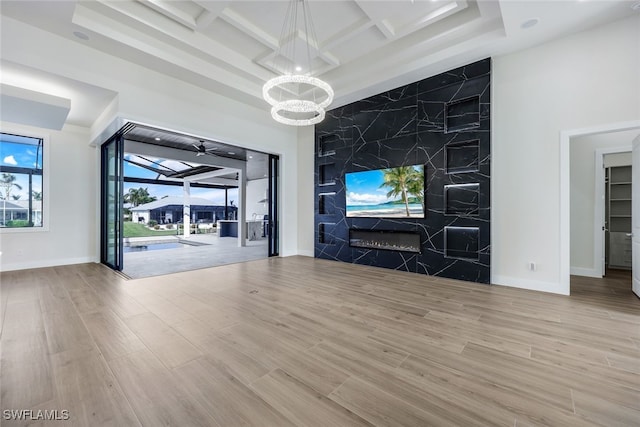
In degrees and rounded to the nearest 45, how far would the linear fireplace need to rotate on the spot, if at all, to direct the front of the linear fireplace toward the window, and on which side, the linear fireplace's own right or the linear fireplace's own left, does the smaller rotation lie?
approximately 45° to the linear fireplace's own right

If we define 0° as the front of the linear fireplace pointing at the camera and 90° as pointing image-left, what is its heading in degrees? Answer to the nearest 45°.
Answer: approximately 45°

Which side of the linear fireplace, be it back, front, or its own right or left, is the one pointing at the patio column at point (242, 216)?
right

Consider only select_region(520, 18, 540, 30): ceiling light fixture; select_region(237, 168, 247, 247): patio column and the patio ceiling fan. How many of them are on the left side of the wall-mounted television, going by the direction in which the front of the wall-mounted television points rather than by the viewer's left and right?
1

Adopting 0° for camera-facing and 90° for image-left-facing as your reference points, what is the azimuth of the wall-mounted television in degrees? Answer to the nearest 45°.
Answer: approximately 45°

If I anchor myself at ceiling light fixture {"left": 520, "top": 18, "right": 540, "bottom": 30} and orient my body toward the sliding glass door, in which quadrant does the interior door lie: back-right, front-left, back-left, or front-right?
back-right

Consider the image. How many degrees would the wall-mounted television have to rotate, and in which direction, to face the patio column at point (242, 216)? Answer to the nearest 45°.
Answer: approximately 90° to its right

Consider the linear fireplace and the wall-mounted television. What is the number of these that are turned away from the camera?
0

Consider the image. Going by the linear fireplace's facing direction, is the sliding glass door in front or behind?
in front

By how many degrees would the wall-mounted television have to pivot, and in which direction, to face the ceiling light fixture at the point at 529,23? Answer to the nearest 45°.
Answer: approximately 90° to its left
